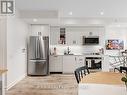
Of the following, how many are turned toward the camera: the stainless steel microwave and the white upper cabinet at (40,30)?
2

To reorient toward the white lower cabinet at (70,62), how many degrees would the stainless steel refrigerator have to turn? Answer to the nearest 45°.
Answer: approximately 90° to its left

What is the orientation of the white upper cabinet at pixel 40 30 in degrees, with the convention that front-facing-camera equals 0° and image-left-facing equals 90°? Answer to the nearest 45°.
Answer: approximately 0°

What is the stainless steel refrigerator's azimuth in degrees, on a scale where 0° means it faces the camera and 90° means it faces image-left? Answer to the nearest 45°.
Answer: approximately 0°

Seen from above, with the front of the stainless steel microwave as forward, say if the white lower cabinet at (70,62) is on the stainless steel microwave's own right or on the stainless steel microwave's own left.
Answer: on the stainless steel microwave's own right
